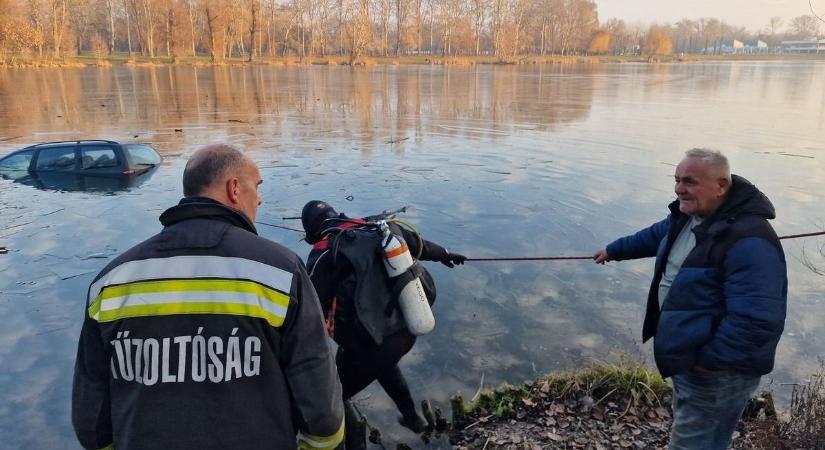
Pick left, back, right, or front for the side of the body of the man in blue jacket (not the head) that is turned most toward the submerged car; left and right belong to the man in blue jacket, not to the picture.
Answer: right

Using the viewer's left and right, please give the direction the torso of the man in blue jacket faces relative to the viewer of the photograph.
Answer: facing the viewer and to the left of the viewer

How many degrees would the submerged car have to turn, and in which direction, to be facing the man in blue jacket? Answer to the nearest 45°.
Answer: approximately 135° to its left

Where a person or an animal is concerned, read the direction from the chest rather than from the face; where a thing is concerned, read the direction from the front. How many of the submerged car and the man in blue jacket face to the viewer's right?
0

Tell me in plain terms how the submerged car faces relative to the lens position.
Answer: facing away from the viewer and to the left of the viewer
